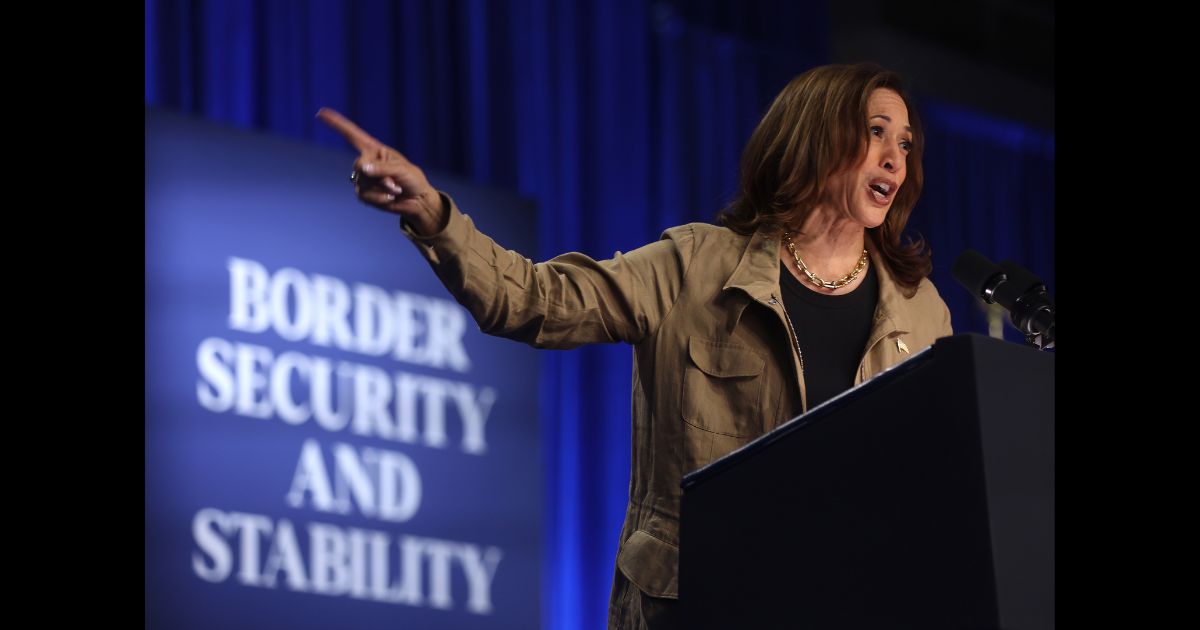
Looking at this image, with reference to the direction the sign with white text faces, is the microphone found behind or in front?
in front

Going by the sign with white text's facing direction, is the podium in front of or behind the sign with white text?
in front
